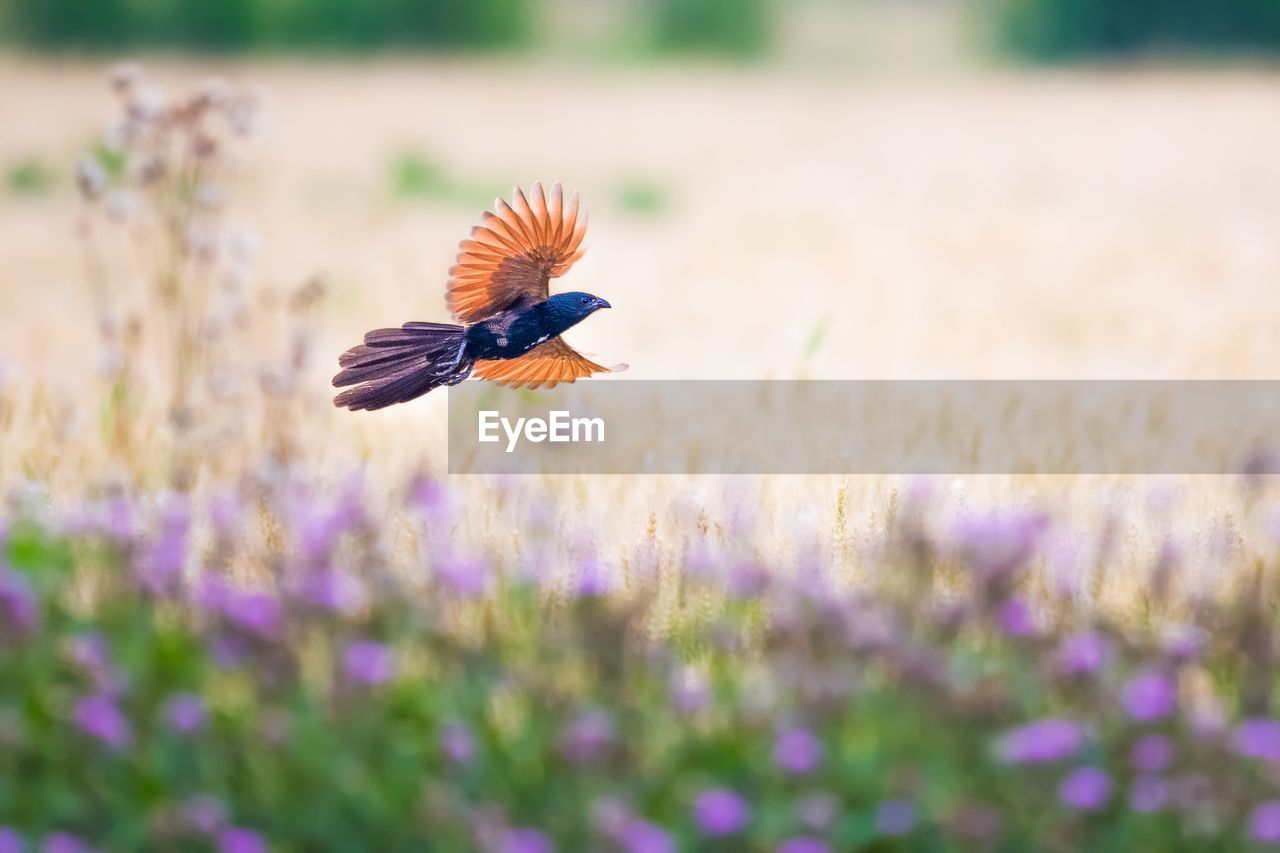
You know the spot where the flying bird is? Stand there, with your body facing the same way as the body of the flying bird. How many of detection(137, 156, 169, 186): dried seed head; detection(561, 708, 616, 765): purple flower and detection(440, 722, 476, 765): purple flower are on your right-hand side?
2

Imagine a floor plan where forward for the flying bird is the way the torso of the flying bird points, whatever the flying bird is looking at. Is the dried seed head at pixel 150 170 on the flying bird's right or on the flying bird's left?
on the flying bird's left

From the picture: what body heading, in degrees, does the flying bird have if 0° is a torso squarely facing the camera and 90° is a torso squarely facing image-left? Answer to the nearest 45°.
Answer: approximately 270°

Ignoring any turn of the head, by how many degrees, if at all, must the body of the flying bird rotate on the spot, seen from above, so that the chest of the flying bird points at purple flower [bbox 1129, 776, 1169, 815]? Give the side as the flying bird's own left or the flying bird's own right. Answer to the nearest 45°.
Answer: approximately 45° to the flying bird's own right

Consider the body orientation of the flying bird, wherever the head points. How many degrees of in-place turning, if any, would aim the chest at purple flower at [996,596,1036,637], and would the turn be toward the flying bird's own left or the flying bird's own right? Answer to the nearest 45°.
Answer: approximately 45° to the flying bird's own right

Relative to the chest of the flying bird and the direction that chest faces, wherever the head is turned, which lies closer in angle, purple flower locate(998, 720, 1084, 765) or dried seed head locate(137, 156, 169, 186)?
the purple flower

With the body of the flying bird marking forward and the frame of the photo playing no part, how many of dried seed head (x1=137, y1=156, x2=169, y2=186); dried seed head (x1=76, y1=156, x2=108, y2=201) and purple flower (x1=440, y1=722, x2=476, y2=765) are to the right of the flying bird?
1
